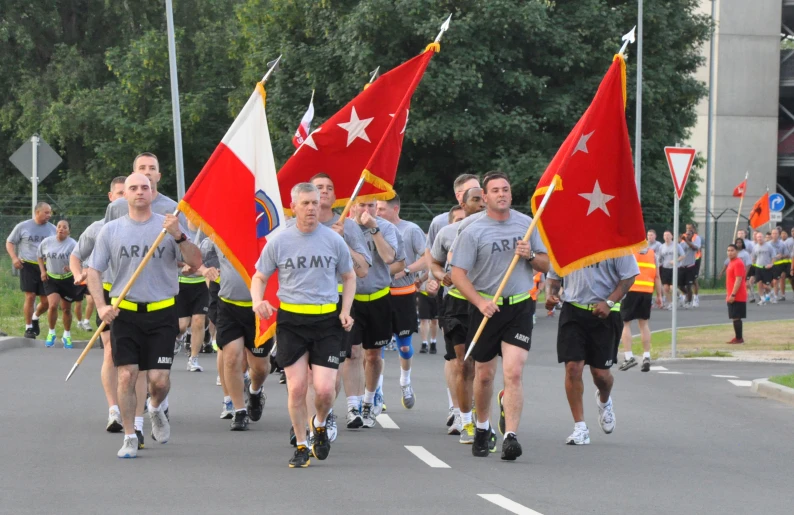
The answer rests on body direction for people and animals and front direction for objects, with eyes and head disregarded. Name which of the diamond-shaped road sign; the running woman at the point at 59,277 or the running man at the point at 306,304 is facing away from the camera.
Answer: the diamond-shaped road sign

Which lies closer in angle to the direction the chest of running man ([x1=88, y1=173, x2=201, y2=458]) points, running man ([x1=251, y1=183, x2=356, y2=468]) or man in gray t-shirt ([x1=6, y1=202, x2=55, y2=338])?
the running man

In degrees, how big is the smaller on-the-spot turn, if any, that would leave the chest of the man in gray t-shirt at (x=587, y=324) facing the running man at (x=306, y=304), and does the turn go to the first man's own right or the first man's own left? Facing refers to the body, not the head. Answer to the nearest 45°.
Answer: approximately 45° to the first man's own right

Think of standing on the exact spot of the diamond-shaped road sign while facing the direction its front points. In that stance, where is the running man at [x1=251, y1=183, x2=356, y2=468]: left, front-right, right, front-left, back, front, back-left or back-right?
back

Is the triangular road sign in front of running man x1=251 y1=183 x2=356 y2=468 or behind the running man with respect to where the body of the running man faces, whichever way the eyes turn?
behind

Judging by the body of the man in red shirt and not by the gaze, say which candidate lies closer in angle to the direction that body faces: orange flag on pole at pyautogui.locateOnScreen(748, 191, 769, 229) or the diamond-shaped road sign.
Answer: the diamond-shaped road sign
